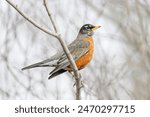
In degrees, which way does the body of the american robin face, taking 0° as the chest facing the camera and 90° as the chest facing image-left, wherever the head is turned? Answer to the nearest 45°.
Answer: approximately 270°
